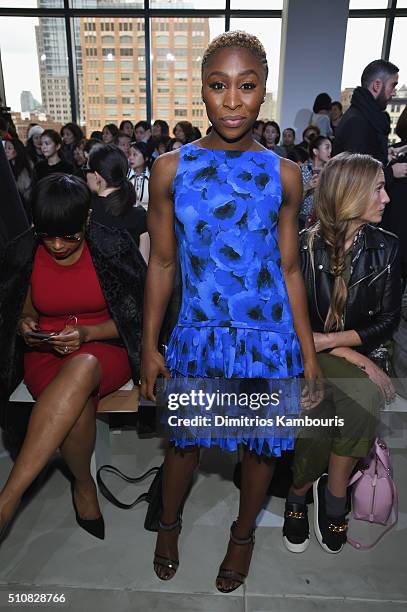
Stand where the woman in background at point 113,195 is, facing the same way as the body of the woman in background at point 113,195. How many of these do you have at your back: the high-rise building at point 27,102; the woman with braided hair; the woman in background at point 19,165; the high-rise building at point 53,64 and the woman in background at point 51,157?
1

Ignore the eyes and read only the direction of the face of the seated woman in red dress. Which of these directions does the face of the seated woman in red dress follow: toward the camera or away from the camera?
toward the camera

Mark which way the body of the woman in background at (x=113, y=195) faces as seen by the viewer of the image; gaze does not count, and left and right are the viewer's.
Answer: facing away from the viewer and to the left of the viewer

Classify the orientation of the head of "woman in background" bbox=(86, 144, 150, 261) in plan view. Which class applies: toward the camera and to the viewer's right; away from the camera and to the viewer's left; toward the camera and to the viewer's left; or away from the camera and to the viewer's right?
away from the camera and to the viewer's left

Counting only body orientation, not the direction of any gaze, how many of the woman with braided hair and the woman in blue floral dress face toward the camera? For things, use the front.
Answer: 2

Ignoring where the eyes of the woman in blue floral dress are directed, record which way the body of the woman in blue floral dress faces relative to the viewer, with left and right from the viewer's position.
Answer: facing the viewer

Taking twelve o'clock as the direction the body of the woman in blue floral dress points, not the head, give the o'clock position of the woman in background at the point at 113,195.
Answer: The woman in background is roughly at 5 o'clock from the woman in blue floral dress.

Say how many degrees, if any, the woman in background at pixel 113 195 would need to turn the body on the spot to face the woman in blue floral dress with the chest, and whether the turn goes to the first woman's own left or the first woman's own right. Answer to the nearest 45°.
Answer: approximately 135° to the first woman's own left

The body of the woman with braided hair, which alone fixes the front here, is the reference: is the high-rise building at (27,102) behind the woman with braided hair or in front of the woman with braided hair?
behind

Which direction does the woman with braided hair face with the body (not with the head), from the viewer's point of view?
toward the camera

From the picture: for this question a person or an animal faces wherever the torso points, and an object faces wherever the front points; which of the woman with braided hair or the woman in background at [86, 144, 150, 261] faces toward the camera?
the woman with braided hair

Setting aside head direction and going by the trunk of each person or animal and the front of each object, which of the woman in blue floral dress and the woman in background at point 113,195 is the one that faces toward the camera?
the woman in blue floral dress

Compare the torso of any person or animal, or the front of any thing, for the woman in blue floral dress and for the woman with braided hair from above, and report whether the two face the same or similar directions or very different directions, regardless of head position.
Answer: same or similar directions
